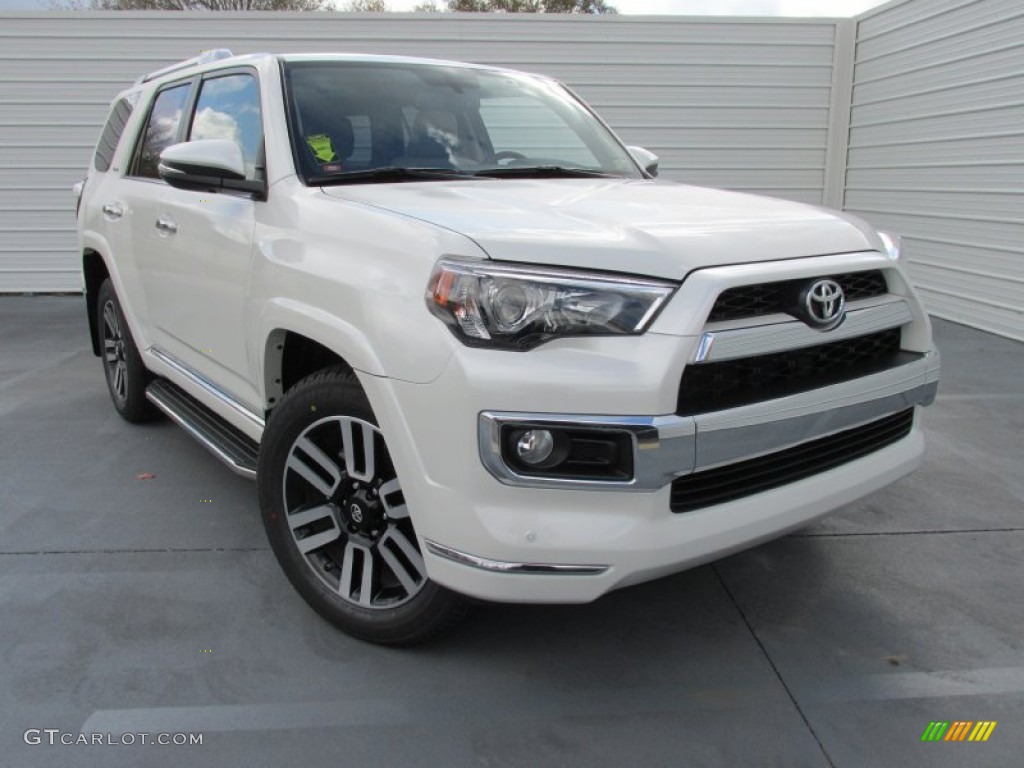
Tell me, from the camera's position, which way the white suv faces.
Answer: facing the viewer and to the right of the viewer
